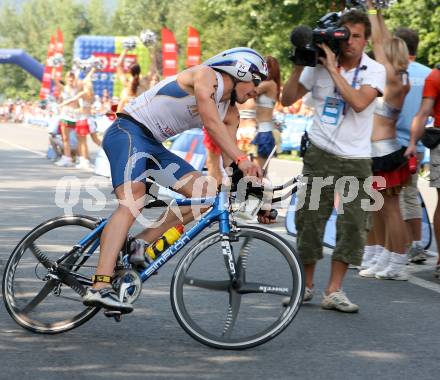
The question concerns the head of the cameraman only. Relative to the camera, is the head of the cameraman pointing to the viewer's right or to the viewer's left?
to the viewer's left

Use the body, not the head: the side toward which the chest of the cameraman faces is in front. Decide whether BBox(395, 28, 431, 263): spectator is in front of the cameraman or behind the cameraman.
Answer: behind

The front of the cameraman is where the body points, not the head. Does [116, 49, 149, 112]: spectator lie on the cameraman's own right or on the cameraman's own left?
on the cameraman's own right

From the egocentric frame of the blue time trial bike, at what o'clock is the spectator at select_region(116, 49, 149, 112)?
The spectator is roughly at 9 o'clock from the blue time trial bike.

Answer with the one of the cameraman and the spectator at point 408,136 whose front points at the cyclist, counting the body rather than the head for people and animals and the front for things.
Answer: the cameraman

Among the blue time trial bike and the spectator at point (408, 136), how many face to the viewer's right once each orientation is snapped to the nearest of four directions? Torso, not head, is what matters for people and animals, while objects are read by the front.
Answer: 1

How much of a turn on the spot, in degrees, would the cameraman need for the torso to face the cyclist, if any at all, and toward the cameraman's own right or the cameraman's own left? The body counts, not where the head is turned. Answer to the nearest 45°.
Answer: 0° — they already face them

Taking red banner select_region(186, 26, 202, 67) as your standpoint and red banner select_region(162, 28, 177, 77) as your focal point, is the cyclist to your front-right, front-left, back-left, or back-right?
back-left

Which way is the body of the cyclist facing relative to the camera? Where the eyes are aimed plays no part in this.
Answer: to the viewer's right

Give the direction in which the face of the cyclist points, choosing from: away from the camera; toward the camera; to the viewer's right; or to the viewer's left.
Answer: to the viewer's right

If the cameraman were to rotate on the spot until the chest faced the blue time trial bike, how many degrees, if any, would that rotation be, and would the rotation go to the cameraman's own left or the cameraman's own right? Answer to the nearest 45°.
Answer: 0° — they already face it

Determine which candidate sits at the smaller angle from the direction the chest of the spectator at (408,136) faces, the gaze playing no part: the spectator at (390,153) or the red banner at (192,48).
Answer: the red banner

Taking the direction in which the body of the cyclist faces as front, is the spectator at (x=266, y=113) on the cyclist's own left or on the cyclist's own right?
on the cyclist's own left

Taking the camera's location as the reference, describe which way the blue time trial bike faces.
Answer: facing to the right of the viewer
